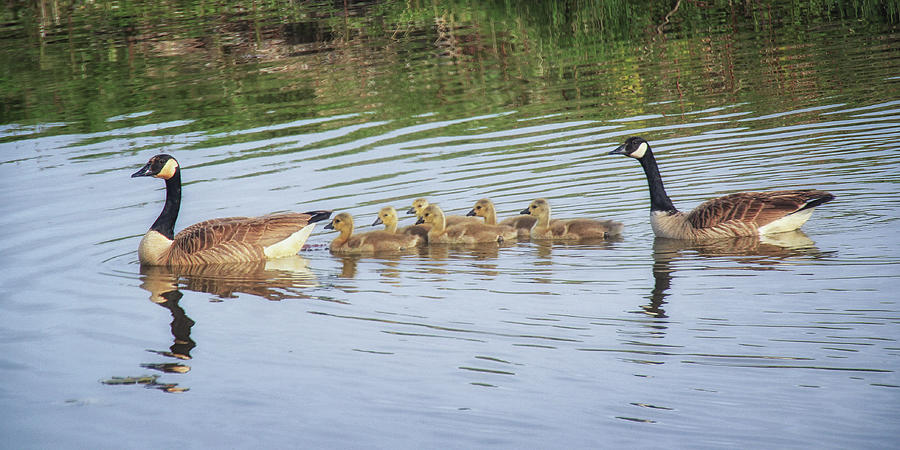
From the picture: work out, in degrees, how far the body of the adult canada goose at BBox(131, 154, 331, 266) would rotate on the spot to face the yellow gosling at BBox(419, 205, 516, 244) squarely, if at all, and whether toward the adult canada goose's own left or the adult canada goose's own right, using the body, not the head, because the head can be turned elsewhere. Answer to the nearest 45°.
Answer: approximately 180°

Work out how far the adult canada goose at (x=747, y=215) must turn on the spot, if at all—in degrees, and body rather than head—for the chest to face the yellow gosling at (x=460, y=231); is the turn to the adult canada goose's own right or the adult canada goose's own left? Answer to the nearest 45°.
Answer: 0° — it already faces it

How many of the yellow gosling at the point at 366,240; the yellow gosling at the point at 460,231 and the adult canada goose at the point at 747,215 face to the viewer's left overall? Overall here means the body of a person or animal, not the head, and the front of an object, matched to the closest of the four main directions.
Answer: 3

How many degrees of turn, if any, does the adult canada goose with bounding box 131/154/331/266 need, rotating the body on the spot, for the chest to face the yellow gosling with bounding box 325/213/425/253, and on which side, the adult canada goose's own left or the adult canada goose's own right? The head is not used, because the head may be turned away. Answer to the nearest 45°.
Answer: approximately 180°

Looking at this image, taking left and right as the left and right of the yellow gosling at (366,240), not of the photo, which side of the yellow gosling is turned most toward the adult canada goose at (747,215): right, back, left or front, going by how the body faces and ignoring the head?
back

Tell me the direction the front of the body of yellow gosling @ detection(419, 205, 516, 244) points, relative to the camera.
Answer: to the viewer's left

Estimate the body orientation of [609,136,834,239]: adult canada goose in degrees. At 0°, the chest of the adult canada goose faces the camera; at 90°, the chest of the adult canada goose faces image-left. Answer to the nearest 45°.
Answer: approximately 90°

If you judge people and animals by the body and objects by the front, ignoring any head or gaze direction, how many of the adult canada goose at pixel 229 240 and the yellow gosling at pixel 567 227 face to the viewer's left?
2

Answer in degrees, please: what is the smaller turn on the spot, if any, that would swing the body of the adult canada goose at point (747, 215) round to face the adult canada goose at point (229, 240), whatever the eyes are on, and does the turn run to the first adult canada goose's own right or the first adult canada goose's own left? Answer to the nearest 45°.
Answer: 0° — it already faces it

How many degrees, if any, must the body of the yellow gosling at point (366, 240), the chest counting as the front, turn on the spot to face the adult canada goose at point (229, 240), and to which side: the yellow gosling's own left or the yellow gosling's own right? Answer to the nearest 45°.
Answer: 0° — it already faces it

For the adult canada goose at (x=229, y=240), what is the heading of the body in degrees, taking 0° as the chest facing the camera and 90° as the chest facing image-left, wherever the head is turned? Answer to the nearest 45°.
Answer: approximately 90°

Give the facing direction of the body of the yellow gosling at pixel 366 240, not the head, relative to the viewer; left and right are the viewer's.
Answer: facing to the left of the viewer

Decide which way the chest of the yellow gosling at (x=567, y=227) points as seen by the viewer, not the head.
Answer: to the viewer's left

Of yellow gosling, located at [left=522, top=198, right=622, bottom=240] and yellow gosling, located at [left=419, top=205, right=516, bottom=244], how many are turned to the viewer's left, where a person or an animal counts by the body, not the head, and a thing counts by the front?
2
